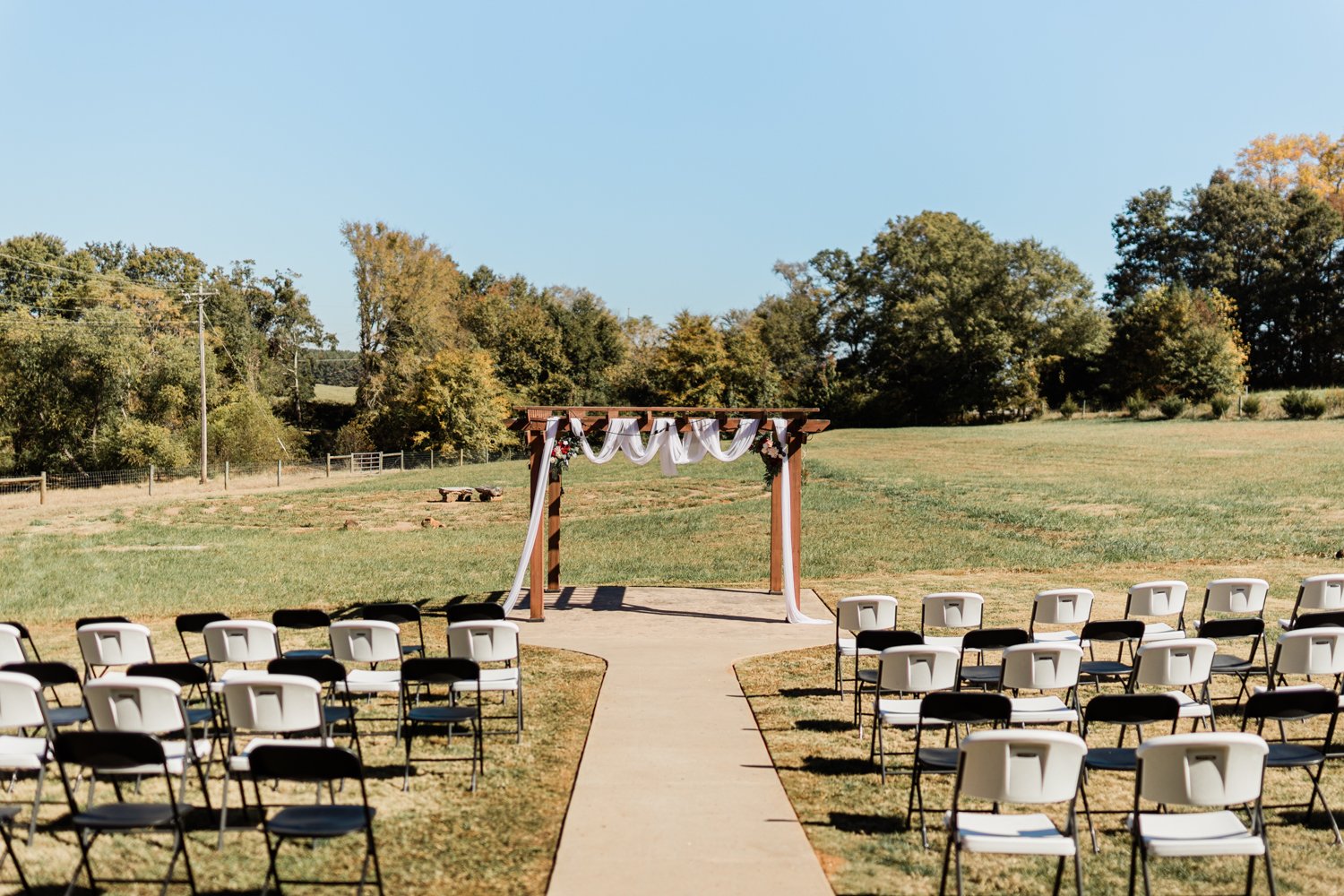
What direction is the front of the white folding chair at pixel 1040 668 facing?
away from the camera

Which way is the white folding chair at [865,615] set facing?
away from the camera

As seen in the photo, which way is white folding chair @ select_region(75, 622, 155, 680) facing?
away from the camera

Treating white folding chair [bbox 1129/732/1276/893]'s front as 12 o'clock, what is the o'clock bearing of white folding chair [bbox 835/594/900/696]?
white folding chair [bbox 835/594/900/696] is roughly at 11 o'clock from white folding chair [bbox 1129/732/1276/893].

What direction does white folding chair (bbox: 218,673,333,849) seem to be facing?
away from the camera

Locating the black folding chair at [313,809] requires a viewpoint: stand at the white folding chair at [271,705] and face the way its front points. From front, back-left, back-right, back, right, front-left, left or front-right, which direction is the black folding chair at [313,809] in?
back

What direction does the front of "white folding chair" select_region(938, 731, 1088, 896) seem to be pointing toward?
away from the camera

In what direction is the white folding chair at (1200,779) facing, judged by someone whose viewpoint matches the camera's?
facing away from the viewer

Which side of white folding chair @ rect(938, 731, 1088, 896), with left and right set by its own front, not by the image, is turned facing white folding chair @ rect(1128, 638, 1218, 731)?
front

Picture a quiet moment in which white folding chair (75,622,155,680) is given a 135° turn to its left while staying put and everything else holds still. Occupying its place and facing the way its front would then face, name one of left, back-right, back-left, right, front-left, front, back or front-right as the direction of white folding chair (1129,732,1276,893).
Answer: left

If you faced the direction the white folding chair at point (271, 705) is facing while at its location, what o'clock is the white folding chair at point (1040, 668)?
the white folding chair at point (1040, 668) is roughly at 3 o'clock from the white folding chair at point (271, 705).

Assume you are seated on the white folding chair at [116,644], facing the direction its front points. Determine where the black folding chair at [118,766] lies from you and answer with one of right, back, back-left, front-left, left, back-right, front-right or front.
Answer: back
